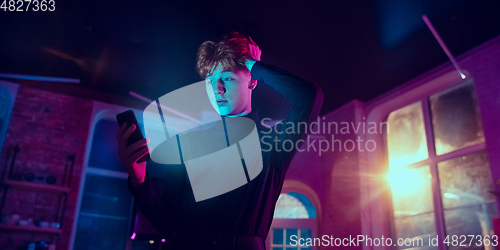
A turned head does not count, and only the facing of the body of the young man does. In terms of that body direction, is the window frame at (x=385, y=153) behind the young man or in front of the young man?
behind

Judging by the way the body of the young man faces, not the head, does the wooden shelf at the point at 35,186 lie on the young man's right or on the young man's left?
on the young man's right

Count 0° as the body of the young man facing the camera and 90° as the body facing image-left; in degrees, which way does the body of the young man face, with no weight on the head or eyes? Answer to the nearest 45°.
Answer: approximately 45°

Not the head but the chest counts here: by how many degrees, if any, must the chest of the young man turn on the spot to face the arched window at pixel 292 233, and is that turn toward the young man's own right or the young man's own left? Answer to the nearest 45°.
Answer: approximately 135° to the young man's own right

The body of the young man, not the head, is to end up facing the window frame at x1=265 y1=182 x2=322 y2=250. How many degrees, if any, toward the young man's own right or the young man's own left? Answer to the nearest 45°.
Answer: approximately 135° to the young man's own right

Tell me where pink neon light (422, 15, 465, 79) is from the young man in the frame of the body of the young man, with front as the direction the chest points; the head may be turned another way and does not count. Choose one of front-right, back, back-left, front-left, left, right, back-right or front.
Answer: back

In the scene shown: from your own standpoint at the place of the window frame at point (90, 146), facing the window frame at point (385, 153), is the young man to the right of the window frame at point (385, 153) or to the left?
right
